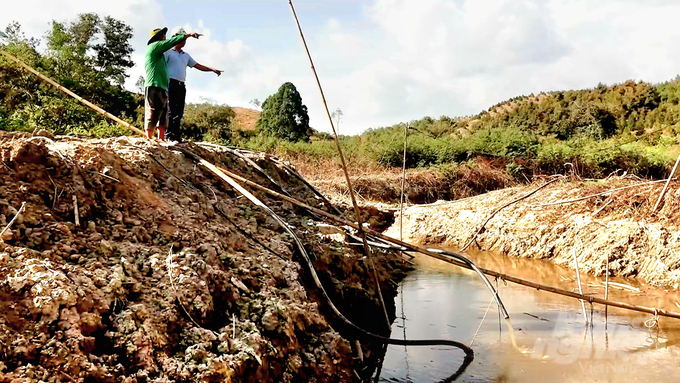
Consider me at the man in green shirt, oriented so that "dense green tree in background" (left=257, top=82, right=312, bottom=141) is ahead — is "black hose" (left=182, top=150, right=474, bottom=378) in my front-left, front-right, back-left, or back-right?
back-right

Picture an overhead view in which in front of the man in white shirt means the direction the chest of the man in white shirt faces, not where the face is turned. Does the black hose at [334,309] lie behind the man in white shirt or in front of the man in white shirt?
in front

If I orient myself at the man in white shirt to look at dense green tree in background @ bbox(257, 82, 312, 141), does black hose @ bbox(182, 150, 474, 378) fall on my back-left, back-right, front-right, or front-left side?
back-right

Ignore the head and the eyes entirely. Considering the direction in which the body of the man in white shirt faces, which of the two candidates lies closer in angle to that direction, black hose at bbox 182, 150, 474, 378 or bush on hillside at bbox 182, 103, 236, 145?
the black hose

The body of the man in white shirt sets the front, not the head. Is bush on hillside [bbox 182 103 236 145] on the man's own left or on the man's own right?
on the man's own left
